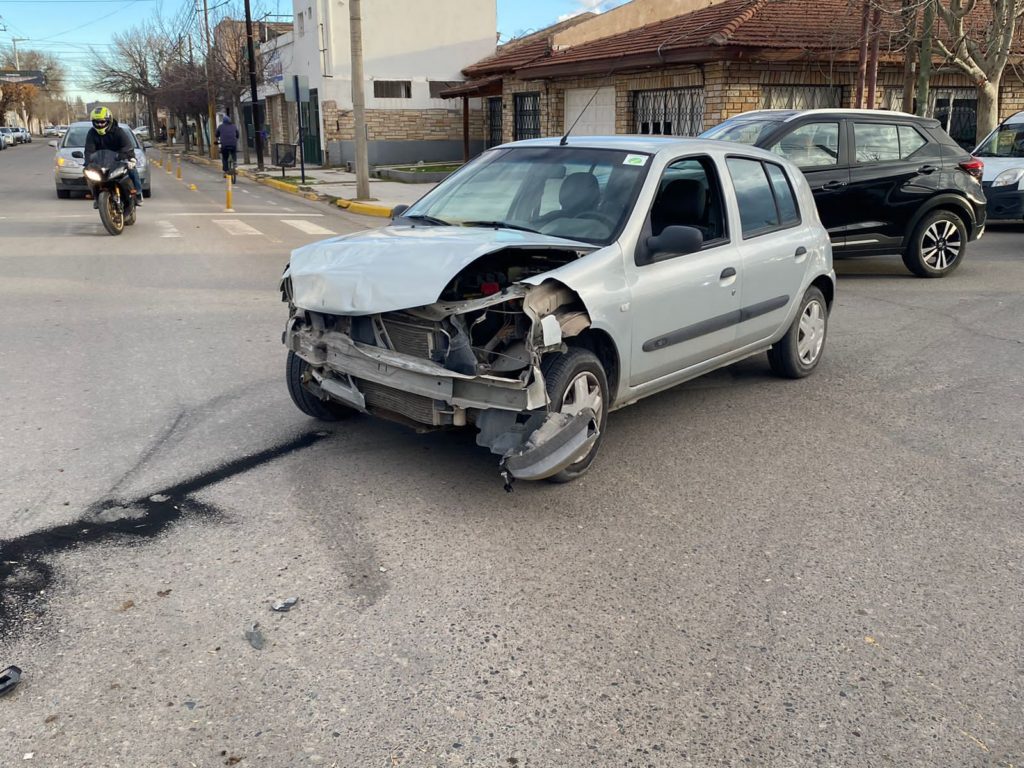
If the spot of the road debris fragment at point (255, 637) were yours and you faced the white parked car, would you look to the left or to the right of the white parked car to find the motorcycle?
left

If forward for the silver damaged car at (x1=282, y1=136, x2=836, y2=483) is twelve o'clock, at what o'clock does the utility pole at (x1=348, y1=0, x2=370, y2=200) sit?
The utility pole is roughly at 4 o'clock from the silver damaged car.

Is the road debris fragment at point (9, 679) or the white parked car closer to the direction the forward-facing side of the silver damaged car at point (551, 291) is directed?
the road debris fragment

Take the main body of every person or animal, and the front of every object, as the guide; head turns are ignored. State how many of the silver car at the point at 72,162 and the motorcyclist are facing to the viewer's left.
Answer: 0

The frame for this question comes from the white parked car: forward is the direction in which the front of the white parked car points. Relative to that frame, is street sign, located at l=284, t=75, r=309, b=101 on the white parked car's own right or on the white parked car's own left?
on the white parked car's own right

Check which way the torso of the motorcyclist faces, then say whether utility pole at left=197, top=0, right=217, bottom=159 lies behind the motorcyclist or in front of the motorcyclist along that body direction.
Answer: behind

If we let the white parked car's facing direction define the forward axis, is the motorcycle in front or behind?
in front

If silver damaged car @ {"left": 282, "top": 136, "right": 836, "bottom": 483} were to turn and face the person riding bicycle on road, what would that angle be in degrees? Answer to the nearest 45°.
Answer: approximately 135° to its right
